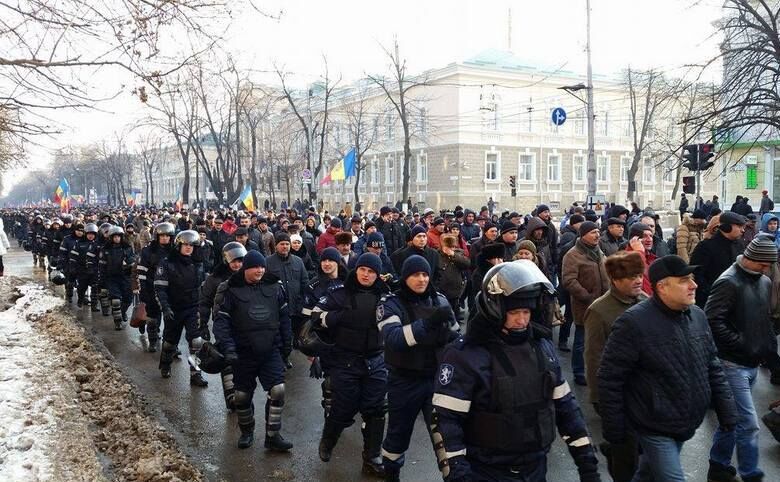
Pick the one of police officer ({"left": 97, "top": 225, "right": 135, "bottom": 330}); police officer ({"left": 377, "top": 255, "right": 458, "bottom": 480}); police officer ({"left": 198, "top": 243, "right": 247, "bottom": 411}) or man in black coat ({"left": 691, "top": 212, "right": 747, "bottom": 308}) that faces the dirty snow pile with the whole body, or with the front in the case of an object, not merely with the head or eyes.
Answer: police officer ({"left": 97, "top": 225, "right": 135, "bottom": 330})

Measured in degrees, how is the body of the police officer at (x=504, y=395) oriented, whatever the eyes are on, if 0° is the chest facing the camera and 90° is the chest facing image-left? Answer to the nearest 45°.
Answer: approximately 315°

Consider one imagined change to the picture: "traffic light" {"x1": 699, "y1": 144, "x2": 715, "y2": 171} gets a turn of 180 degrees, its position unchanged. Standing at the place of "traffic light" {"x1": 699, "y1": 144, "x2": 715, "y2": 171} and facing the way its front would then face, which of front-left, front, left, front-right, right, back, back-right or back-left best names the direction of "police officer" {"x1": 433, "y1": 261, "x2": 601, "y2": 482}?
back-left

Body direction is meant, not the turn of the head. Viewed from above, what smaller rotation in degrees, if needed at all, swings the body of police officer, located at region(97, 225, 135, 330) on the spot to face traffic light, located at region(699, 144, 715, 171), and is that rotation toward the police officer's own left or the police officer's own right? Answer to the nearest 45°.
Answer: approximately 90° to the police officer's own left

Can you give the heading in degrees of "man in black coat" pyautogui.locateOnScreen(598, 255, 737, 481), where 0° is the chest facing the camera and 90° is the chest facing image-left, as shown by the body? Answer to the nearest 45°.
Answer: approximately 315°

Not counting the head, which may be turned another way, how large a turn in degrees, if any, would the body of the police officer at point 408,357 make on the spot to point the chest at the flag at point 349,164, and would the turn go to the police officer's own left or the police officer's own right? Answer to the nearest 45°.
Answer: approximately 135° to the police officer's own left

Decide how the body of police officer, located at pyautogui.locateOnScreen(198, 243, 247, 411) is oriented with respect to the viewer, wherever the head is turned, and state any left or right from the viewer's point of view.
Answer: facing the viewer and to the right of the viewer

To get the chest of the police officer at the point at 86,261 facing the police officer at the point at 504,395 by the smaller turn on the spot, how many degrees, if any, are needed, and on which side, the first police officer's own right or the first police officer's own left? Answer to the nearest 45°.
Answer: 0° — they already face them

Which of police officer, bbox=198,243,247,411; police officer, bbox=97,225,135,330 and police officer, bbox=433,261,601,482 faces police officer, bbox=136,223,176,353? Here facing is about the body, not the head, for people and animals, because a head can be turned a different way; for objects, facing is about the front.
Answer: police officer, bbox=97,225,135,330

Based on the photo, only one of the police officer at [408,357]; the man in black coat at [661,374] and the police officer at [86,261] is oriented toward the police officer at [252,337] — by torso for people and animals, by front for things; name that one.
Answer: the police officer at [86,261]
